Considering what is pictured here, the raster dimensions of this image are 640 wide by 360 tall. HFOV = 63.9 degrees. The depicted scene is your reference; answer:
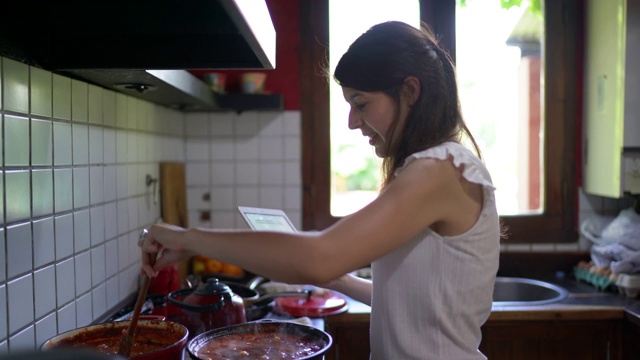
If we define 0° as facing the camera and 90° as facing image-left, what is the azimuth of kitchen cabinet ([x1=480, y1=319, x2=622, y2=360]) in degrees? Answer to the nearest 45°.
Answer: approximately 0°

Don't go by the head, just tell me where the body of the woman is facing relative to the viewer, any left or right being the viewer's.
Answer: facing to the left of the viewer

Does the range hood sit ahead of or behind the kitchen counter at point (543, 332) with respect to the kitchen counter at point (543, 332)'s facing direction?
ahead

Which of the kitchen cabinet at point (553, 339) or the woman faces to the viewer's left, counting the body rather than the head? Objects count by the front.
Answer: the woman

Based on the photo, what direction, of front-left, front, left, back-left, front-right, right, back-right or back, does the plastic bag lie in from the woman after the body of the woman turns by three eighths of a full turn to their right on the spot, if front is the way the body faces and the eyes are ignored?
front

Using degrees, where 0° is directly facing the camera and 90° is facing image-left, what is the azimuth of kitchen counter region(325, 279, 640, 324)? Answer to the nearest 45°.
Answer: approximately 0°

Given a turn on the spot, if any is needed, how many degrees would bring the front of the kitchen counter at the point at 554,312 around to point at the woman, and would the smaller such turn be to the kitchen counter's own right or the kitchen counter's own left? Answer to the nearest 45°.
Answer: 0° — it already faces them

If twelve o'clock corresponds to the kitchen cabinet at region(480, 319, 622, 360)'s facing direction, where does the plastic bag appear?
The plastic bag is roughly at 7 o'clock from the kitchen cabinet.

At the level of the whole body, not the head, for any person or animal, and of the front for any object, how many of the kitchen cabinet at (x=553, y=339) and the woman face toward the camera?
1

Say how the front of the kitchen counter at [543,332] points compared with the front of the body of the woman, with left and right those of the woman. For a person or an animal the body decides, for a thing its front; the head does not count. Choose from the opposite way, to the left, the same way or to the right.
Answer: to the left

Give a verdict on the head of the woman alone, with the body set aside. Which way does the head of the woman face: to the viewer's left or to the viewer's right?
to the viewer's left

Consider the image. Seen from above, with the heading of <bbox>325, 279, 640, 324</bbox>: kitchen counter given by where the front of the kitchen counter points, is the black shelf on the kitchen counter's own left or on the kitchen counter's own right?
on the kitchen counter's own right
